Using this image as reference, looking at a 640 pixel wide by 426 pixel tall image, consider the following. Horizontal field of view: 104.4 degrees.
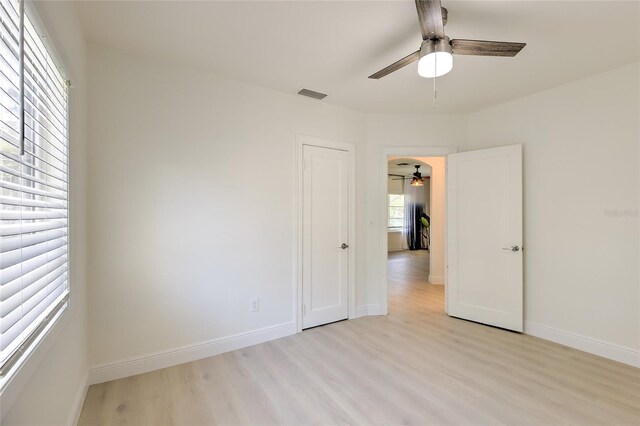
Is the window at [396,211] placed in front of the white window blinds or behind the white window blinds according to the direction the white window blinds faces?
in front

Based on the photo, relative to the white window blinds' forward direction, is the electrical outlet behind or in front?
in front

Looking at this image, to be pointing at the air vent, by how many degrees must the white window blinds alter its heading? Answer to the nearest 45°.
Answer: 0° — it already faces it

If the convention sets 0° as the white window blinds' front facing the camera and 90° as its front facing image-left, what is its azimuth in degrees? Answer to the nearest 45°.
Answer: approximately 270°

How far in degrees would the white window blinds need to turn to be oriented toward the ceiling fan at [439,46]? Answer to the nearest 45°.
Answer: approximately 45° to its right

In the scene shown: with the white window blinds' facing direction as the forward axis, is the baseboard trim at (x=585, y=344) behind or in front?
in front
